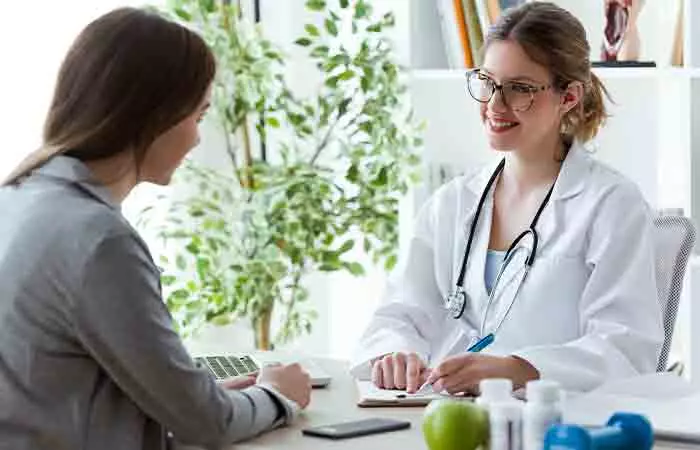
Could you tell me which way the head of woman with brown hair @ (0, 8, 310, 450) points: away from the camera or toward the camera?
away from the camera

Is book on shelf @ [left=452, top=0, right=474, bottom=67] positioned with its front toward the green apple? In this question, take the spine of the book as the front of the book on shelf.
yes

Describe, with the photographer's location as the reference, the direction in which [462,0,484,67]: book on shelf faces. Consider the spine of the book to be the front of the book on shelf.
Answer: facing the viewer

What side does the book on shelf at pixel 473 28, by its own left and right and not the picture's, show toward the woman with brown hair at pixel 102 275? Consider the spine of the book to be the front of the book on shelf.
front

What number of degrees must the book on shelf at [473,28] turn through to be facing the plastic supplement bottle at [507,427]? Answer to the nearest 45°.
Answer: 0° — it already faces it

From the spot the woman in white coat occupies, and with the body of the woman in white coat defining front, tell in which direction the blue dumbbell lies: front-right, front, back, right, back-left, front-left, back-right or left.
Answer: front-left

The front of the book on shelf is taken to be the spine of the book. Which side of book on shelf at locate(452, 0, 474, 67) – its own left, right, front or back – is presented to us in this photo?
front

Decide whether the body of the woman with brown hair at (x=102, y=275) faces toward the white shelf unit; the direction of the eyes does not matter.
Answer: yes

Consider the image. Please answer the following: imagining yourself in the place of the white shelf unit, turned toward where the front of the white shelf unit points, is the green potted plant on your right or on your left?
on your right

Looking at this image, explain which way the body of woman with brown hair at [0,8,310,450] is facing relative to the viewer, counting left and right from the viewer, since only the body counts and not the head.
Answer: facing away from the viewer and to the right of the viewer

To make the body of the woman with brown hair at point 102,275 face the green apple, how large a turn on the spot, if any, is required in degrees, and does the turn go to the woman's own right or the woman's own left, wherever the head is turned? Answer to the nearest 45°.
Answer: approximately 90° to the woman's own right

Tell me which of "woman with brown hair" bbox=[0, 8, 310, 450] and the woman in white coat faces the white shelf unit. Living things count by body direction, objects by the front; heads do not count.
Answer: the woman with brown hair

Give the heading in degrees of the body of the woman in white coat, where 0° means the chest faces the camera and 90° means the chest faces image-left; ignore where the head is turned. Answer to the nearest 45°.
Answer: approximately 45°
